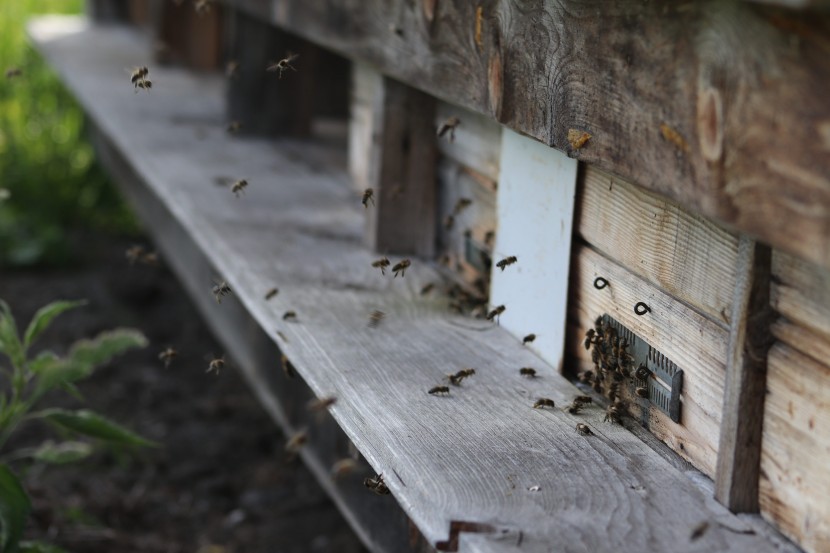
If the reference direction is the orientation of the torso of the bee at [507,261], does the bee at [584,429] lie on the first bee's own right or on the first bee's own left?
on the first bee's own right

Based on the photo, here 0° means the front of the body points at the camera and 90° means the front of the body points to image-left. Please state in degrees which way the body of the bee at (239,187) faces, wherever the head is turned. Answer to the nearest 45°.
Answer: approximately 270°

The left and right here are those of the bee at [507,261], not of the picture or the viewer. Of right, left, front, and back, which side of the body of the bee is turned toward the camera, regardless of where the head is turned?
right

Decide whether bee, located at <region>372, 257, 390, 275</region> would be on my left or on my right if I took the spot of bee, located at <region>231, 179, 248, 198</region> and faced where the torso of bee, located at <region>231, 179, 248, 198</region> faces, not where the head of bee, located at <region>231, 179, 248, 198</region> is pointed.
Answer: on my right

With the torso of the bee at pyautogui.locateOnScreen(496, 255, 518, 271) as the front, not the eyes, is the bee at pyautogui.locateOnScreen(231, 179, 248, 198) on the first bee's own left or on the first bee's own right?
on the first bee's own left

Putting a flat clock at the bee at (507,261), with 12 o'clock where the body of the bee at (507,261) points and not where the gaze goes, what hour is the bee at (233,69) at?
the bee at (233,69) is roughly at 8 o'clock from the bee at (507,261).

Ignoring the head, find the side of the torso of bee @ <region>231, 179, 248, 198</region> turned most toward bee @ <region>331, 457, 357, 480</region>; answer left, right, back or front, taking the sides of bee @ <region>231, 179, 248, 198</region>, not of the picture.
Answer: right

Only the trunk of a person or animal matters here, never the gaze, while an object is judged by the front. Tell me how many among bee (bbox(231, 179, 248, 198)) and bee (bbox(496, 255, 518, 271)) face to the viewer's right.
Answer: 2
